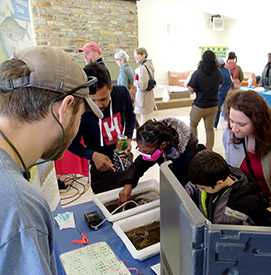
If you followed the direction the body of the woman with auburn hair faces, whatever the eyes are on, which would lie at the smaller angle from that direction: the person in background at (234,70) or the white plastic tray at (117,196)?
the white plastic tray

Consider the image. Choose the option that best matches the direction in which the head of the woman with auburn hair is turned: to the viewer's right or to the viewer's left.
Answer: to the viewer's left

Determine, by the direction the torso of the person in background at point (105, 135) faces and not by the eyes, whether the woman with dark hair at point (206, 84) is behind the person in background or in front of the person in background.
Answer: behind

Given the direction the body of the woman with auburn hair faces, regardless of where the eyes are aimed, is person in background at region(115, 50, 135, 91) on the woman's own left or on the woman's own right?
on the woman's own right

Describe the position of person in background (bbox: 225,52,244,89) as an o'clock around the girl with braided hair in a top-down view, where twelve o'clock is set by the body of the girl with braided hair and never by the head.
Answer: The person in background is roughly at 5 o'clock from the girl with braided hair.
